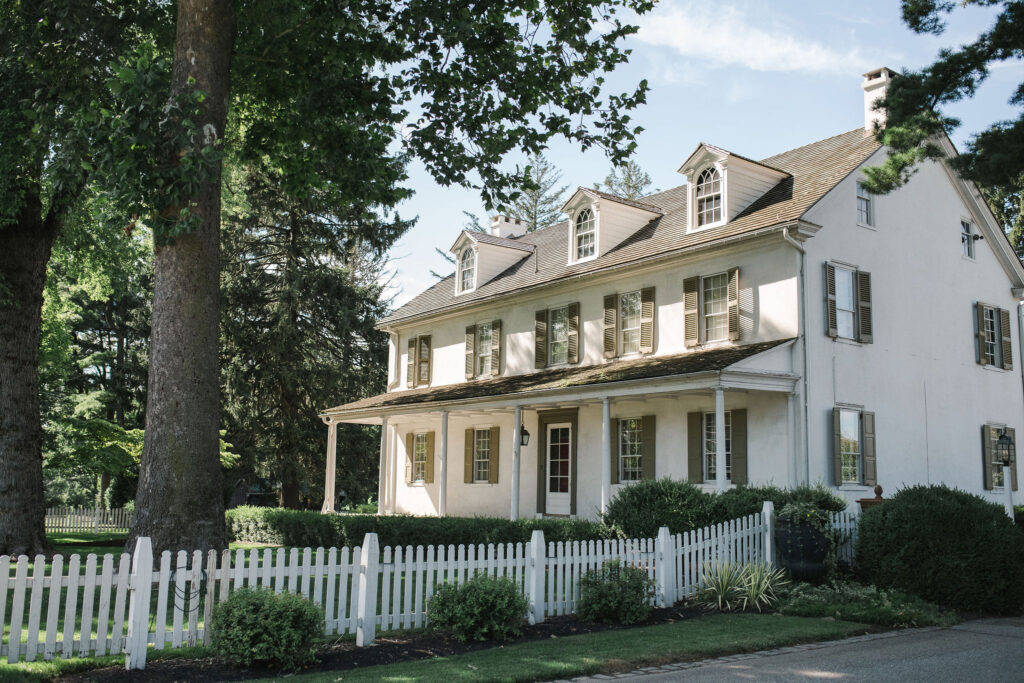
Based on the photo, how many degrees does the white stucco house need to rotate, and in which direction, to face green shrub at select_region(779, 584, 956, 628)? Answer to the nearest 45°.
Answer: approximately 45° to its left

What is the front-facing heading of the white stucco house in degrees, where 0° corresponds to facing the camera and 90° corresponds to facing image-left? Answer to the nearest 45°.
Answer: approximately 45°

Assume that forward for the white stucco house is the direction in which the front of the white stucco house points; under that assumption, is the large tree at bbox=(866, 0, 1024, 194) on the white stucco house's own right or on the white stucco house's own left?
on the white stucco house's own left

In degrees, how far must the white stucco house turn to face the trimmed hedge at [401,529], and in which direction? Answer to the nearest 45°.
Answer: approximately 45° to its right

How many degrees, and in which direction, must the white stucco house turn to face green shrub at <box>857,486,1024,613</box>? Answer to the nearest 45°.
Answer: approximately 45° to its left

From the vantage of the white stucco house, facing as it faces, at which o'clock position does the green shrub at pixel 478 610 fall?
The green shrub is roughly at 11 o'clock from the white stucco house.
